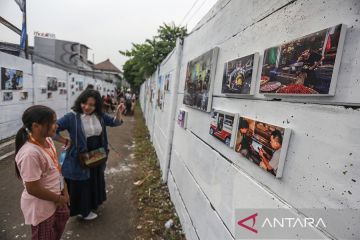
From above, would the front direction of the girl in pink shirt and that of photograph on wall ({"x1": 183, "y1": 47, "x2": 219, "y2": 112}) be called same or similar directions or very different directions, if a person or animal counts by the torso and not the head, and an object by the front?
very different directions

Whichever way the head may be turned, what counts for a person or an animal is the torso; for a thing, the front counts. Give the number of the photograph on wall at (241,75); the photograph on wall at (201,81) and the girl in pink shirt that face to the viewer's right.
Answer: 1

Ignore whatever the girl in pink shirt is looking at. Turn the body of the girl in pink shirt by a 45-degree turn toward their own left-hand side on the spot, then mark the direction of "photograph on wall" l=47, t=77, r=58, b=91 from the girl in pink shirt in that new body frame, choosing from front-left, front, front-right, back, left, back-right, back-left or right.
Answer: front-left

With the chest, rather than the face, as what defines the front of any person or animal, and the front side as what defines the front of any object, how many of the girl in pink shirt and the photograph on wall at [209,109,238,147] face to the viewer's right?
1

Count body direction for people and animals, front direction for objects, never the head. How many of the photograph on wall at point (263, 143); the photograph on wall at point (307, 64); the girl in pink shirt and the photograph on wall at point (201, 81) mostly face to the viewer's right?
1

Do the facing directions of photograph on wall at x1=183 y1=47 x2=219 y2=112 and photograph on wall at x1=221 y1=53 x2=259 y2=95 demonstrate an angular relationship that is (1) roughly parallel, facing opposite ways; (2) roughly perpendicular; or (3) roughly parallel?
roughly parallel

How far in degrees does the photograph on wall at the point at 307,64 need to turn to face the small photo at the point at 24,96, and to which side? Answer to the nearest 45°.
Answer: approximately 45° to its right

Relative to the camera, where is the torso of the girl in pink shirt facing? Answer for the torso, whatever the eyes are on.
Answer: to the viewer's right

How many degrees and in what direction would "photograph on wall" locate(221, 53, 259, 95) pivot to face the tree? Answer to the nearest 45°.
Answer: approximately 90° to its right

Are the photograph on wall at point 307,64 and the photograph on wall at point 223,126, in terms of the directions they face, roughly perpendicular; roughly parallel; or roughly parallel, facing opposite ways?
roughly parallel

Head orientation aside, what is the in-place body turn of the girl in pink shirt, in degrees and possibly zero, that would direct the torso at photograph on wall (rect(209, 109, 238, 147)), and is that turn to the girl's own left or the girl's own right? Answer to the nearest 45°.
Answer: approximately 45° to the girl's own right

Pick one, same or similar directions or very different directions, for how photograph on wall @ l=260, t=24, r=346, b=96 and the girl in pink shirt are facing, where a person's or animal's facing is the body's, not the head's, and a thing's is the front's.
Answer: very different directions

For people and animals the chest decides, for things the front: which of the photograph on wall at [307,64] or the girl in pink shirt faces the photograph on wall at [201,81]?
the girl in pink shirt

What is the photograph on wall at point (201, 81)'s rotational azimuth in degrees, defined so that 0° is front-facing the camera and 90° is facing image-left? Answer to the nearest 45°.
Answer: approximately 45°
